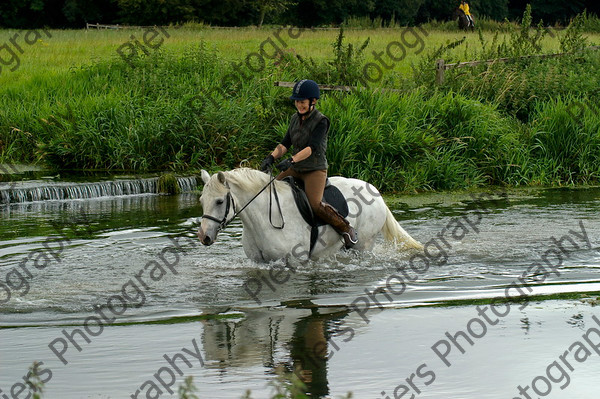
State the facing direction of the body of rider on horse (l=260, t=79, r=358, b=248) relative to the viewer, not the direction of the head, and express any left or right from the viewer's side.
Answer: facing the viewer and to the left of the viewer

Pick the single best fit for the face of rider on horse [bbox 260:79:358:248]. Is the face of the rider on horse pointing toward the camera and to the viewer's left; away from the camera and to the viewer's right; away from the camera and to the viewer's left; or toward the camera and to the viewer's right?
toward the camera and to the viewer's left
